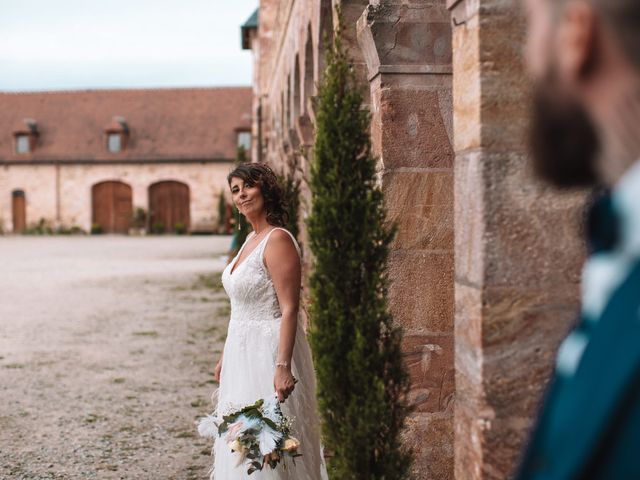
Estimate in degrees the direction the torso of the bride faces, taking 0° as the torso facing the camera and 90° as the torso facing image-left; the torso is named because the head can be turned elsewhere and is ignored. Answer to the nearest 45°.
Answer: approximately 45°

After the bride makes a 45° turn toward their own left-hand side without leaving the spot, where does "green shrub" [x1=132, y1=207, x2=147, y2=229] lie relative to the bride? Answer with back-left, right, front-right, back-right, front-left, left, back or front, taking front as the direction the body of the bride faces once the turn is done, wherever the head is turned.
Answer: back

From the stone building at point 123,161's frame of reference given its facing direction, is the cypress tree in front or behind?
in front

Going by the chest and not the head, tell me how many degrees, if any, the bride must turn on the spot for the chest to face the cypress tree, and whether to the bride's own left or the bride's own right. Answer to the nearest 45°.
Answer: approximately 90° to the bride's own left

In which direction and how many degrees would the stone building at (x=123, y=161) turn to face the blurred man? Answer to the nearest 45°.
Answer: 0° — it already faces them

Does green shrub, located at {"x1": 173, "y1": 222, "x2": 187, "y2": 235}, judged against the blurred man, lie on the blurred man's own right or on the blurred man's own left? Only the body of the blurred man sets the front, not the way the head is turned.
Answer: on the blurred man's own right

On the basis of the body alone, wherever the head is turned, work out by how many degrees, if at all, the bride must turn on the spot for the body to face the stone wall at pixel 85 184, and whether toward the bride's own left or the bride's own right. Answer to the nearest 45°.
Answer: approximately 135° to the bride's own right

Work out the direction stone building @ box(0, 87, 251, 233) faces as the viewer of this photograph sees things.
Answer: facing the viewer

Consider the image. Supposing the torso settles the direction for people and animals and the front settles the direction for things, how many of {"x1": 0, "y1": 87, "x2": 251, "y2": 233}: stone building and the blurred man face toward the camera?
1

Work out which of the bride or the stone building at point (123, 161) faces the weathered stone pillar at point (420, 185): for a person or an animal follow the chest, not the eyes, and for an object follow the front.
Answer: the stone building

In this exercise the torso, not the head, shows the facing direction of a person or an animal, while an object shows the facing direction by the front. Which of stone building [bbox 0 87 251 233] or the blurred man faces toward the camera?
the stone building

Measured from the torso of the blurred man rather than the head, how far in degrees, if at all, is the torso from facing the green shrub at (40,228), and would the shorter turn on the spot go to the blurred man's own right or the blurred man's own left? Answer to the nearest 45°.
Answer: approximately 45° to the blurred man's own right

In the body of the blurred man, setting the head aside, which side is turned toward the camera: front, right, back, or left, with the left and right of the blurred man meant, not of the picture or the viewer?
left

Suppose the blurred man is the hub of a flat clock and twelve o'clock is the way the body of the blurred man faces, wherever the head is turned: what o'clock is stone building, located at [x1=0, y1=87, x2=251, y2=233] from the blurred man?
The stone building is roughly at 2 o'clock from the blurred man.

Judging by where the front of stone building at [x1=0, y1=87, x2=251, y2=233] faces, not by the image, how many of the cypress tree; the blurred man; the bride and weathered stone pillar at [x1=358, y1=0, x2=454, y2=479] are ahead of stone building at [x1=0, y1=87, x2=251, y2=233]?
4
